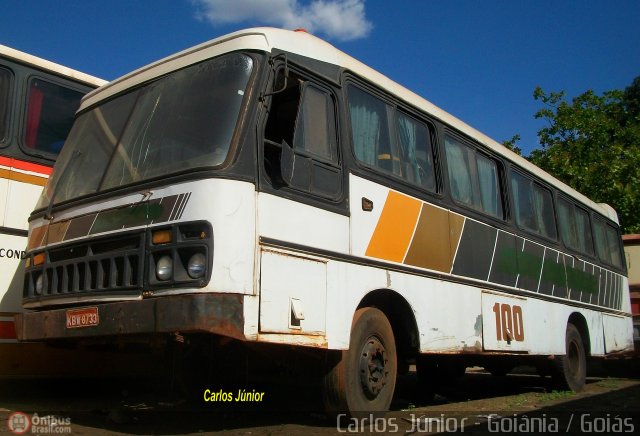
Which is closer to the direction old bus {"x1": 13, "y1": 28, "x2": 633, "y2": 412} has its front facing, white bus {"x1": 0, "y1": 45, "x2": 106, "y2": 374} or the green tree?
the white bus

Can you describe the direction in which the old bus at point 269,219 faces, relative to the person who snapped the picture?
facing the viewer and to the left of the viewer

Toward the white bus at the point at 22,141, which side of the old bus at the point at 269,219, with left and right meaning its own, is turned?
right

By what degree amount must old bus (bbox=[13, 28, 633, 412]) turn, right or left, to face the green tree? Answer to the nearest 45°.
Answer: approximately 180°
